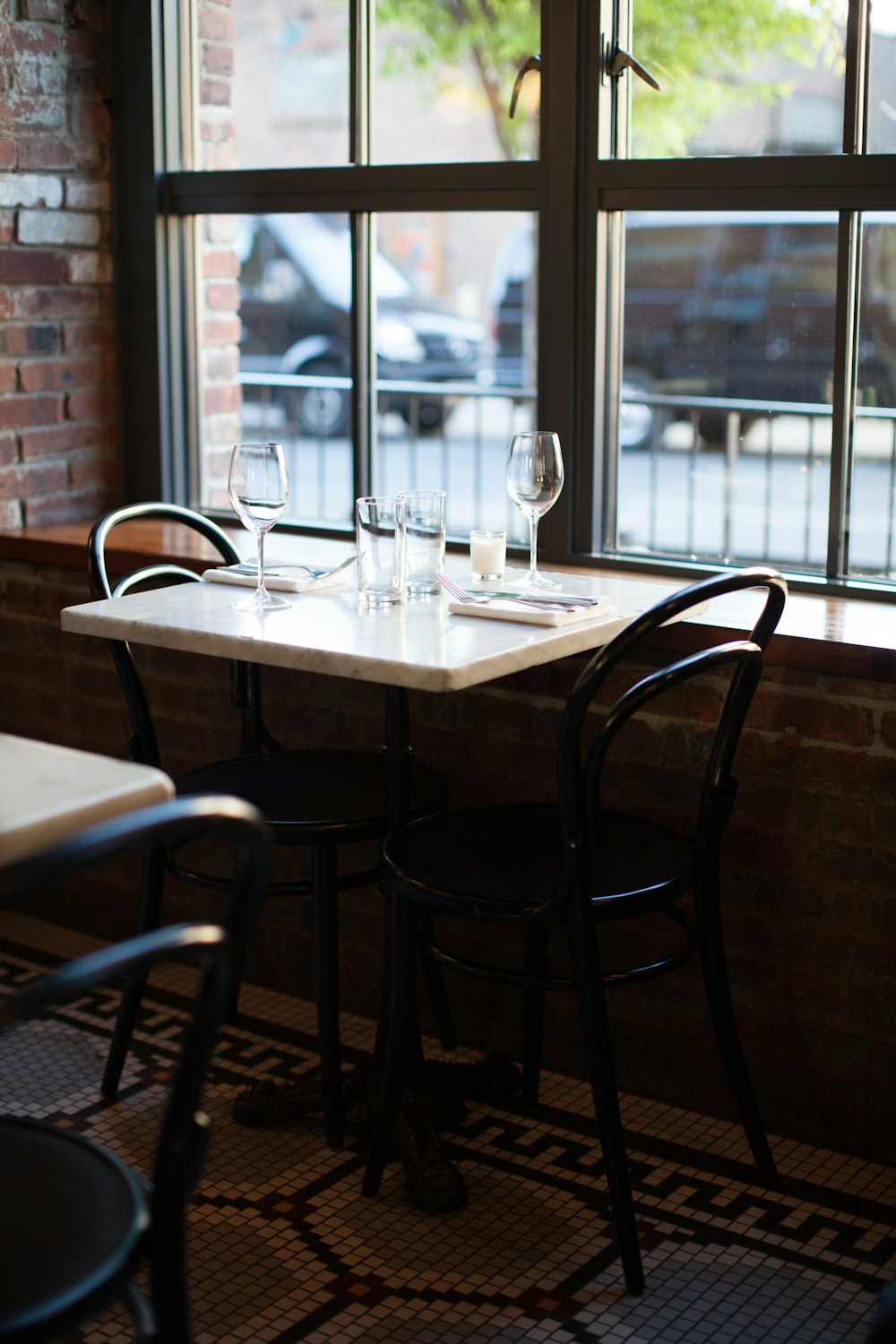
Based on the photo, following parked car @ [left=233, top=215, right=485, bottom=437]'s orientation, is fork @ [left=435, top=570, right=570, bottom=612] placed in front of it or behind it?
in front

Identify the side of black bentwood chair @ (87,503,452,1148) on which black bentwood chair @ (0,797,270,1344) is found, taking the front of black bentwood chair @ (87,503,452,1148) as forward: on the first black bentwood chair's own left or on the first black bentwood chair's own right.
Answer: on the first black bentwood chair's own right

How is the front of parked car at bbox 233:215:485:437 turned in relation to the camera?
facing the viewer and to the right of the viewer

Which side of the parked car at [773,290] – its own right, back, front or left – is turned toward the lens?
right

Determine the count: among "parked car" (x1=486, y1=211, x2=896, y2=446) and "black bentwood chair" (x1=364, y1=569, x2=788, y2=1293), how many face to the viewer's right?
1

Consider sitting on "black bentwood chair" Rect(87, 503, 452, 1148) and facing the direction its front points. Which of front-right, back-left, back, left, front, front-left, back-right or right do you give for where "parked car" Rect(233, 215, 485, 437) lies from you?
back-left

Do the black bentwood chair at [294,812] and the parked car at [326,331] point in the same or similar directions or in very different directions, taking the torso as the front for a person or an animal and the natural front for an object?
same or similar directions

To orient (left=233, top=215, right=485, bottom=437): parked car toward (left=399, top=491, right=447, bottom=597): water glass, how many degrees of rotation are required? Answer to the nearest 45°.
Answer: approximately 45° to its right

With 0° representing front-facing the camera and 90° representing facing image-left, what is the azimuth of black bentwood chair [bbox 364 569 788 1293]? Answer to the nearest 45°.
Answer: approximately 135°

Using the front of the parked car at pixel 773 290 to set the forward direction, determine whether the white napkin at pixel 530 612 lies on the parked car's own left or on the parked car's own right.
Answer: on the parked car's own right

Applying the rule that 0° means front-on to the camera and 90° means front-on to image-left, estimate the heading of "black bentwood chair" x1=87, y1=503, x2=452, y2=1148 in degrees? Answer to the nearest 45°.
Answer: approximately 315°
